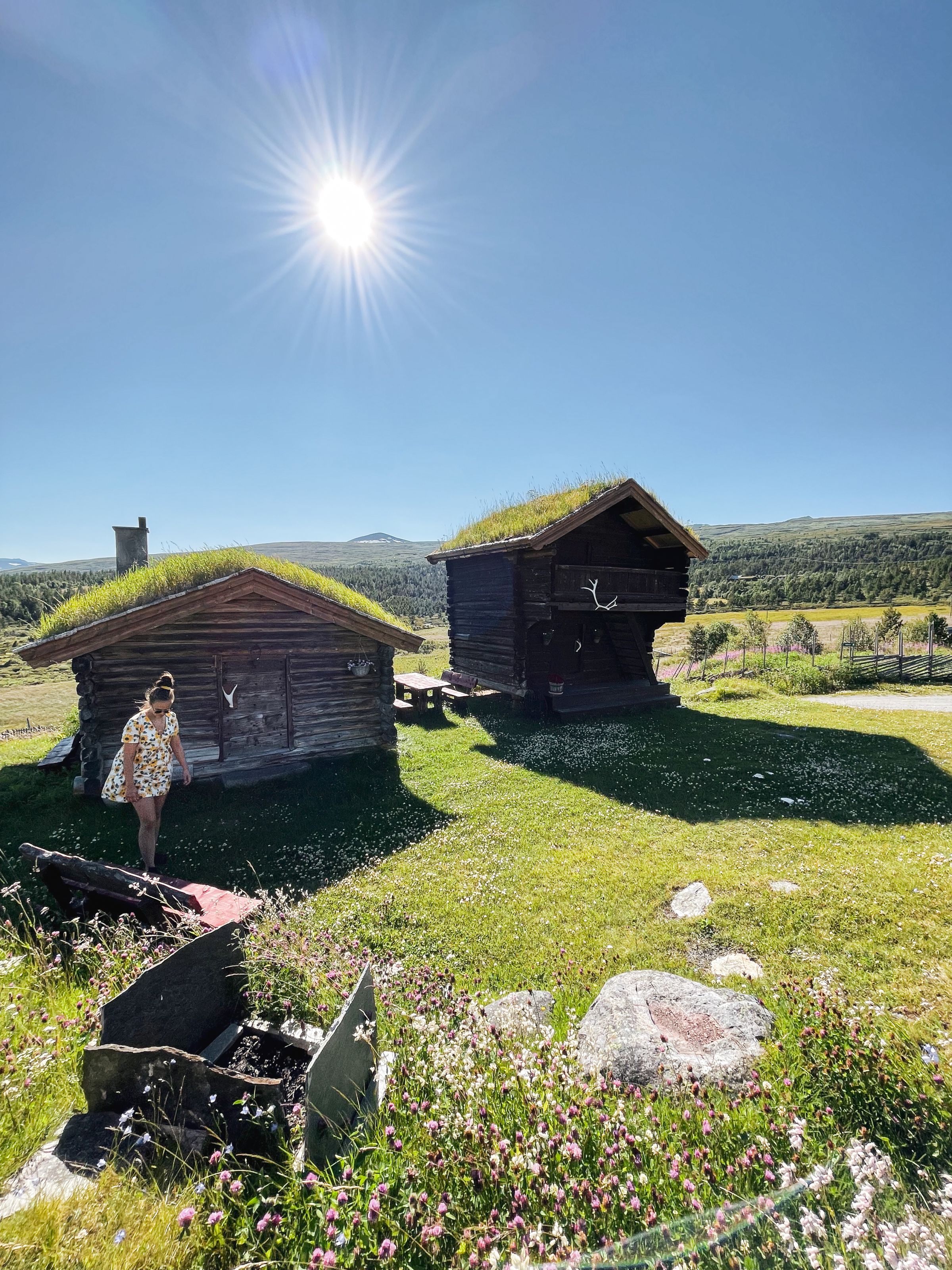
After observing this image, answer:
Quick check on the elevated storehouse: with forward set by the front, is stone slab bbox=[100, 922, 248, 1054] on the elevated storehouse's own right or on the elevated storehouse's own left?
on the elevated storehouse's own right

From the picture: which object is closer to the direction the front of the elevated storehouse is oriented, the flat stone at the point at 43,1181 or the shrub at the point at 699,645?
the flat stone

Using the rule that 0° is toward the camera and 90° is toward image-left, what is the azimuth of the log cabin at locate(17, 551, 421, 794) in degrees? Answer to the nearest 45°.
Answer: approximately 315°

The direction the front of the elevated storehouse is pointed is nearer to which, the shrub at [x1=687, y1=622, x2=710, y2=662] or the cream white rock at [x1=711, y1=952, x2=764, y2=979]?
the cream white rock

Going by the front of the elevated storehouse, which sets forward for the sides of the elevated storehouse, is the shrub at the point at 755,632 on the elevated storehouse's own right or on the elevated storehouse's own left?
on the elevated storehouse's own left

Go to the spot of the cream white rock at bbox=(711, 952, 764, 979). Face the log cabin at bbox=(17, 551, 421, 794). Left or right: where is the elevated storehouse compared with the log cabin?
right

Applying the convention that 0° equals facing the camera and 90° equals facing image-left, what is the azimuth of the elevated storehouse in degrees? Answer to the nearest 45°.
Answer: approximately 315°

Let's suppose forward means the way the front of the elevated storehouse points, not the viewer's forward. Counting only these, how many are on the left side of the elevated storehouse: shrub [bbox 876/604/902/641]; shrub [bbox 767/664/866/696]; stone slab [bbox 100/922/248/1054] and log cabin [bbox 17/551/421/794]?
2
